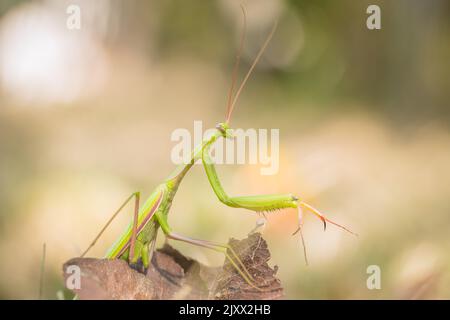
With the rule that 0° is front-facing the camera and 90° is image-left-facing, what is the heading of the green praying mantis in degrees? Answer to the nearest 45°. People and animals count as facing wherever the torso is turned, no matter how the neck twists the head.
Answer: approximately 270°
